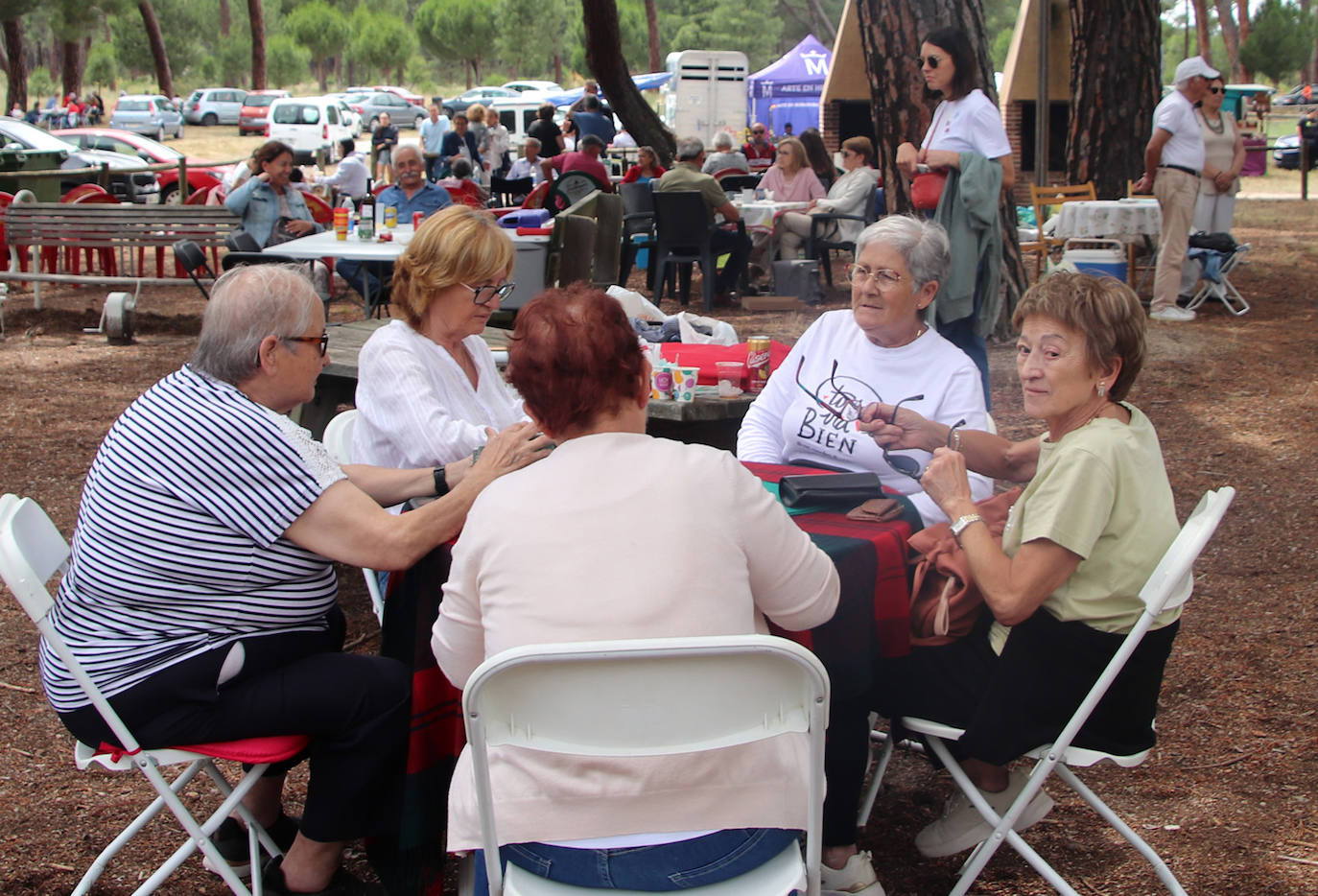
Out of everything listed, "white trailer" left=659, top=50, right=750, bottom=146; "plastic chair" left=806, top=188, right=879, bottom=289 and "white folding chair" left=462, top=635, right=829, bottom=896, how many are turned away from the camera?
2

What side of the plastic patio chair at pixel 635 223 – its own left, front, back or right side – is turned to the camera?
back

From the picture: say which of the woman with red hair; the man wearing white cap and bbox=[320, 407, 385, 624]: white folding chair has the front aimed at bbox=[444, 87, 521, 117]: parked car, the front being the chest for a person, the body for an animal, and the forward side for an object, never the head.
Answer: the woman with red hair

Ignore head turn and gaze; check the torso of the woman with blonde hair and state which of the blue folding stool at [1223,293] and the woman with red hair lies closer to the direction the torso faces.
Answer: the woman with red hair

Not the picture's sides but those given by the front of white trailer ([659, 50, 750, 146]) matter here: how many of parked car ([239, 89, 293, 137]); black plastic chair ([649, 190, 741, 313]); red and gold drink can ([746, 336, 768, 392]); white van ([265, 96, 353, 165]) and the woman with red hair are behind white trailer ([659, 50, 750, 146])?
3

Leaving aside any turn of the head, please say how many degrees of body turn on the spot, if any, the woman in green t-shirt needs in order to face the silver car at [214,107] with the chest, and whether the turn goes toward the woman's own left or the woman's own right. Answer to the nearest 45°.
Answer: approximately 45° to the woman's own right

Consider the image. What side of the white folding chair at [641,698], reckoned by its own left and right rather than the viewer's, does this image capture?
back

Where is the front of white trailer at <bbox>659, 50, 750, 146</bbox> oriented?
away from the camera

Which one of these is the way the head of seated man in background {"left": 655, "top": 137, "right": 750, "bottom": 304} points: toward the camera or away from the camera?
away from the camera
